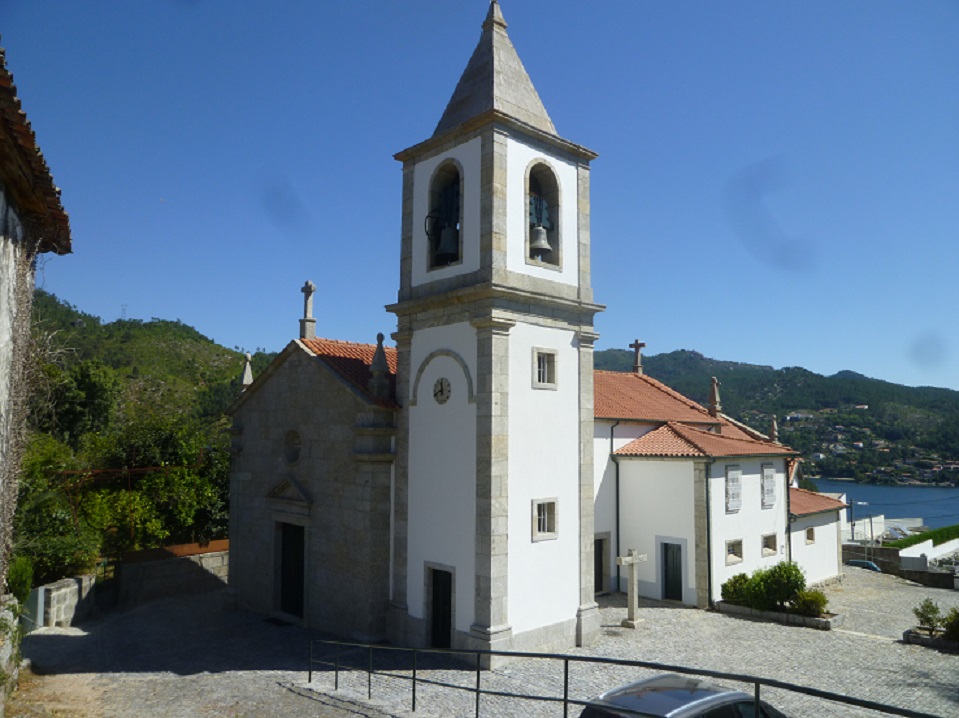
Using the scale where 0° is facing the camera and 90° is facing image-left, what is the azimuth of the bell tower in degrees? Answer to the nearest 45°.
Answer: approximately 45°

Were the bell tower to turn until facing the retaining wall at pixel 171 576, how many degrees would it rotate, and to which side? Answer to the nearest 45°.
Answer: approximately 90° to its right

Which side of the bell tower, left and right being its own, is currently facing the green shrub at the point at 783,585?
back

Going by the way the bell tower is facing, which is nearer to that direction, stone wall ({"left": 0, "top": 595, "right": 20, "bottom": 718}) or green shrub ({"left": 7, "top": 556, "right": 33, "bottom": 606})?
the stone wall

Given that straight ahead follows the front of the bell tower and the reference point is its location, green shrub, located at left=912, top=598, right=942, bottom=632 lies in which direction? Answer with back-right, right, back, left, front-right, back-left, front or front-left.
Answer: back-left

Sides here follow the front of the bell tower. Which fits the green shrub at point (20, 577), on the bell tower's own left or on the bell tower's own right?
on the bell tower's own right

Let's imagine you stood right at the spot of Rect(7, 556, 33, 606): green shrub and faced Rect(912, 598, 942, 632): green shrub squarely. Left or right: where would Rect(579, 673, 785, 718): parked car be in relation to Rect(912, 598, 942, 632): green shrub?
right

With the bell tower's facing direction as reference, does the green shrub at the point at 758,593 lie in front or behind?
behind

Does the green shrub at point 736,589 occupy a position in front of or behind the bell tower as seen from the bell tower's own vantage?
behind

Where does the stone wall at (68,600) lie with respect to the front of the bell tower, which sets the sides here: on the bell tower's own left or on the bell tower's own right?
on the bell tower's own right

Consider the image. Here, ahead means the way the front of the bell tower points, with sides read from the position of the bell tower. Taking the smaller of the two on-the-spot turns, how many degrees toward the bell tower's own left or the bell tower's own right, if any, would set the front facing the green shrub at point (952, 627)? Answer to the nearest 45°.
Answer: approximately 135° to the bell tower's own left
